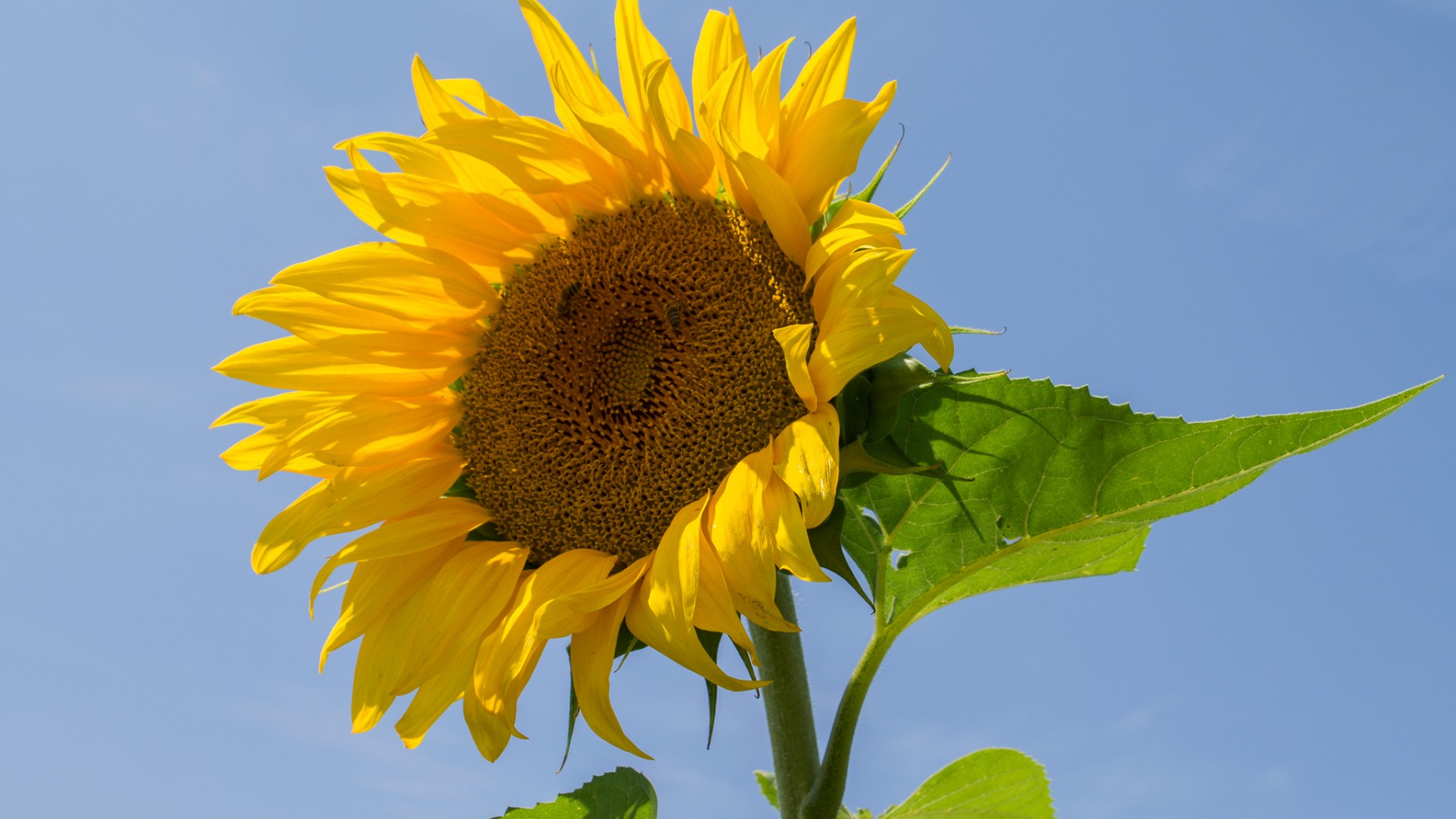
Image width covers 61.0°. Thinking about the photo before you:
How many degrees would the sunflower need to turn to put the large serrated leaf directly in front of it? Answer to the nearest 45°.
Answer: approximately 135° to its left

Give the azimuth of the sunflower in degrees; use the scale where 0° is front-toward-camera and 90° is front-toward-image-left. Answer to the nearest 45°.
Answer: approximately 45°
